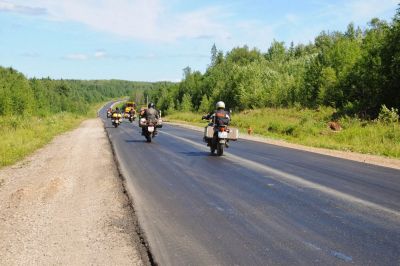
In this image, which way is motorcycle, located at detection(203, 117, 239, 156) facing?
away from the camera

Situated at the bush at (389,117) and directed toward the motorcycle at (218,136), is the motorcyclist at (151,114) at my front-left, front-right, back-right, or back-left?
front-right

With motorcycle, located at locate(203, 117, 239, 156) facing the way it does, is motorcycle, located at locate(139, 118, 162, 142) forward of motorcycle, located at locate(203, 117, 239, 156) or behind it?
forward
